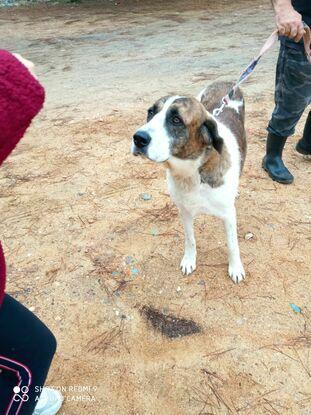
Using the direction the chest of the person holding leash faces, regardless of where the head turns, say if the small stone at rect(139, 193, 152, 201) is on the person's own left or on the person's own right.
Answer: on the person's own right

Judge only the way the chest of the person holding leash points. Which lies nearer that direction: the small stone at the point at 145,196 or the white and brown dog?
the white and brown dog

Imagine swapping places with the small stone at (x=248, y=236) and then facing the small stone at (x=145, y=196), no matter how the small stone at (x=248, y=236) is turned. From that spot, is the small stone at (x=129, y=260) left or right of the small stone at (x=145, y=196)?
left
